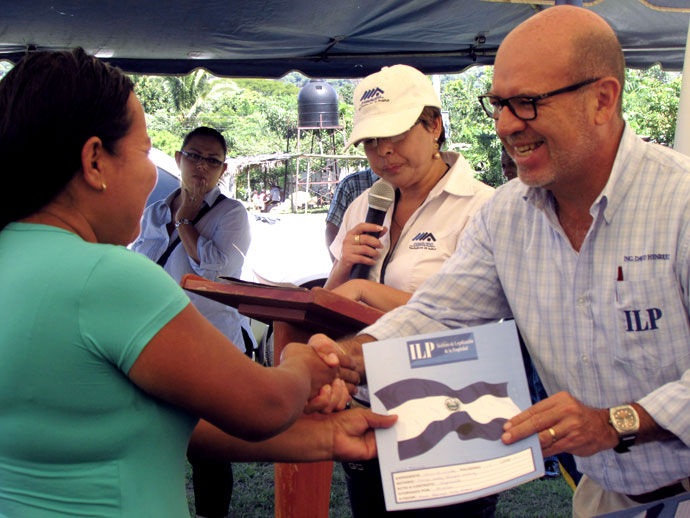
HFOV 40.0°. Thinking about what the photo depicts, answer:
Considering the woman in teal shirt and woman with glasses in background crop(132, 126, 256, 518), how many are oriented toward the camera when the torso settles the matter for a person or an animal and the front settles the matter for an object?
1

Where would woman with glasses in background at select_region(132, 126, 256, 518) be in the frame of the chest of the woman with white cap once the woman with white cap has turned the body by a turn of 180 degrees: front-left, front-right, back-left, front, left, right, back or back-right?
left

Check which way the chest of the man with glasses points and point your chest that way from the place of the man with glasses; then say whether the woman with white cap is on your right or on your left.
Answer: on your right

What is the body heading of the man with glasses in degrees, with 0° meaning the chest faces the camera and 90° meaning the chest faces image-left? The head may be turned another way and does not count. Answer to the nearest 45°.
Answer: approximately 45°

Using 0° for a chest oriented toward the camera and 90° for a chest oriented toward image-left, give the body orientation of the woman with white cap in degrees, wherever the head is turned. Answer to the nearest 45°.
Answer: approximately 45°

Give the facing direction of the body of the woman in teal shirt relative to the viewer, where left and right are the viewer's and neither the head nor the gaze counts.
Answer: facing away from the viewer and to the right of the viewer

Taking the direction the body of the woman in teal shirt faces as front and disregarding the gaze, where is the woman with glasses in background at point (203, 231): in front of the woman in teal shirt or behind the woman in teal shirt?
in front

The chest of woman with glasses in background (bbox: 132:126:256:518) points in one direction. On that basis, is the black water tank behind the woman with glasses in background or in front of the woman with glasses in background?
behind

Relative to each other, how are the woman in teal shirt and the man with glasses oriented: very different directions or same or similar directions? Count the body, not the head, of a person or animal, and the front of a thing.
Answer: very different directions

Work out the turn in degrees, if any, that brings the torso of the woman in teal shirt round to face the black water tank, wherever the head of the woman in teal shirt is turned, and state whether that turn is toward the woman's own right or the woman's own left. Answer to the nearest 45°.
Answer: approximately 45° to the woman's own left

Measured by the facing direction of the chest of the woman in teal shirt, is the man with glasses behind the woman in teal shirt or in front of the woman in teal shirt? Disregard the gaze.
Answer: in front

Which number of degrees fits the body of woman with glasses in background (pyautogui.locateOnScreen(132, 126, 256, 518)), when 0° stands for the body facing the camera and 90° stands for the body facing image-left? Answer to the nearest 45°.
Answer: approximately 0°
